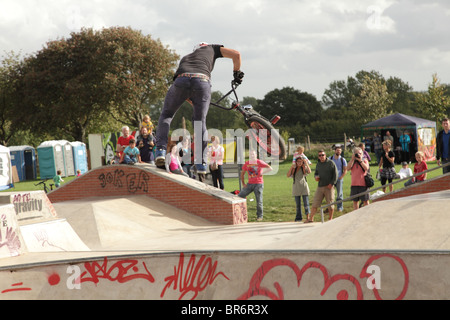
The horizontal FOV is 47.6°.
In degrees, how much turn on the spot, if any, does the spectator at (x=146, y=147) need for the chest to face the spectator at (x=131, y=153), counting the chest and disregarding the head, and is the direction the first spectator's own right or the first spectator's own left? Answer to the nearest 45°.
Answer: approximately 45° to the first spectator's own right

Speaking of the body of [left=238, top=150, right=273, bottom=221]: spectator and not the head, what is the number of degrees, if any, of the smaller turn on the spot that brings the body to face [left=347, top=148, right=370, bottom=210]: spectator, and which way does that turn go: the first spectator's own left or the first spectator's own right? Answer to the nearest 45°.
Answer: approximately 90° to the first spectator's own left

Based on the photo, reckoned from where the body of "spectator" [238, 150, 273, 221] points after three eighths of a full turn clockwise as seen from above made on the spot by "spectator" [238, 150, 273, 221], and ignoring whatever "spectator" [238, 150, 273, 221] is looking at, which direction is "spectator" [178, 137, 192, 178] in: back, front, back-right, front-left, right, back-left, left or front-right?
front

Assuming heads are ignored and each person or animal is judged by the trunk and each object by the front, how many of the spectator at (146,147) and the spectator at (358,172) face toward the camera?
2

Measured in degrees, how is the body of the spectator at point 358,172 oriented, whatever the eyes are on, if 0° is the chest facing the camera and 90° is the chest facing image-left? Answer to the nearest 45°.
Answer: approximately 0°

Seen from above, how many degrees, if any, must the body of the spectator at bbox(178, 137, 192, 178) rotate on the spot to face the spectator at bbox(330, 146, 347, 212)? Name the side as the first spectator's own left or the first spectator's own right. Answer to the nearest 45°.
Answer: approximately 45° to the first spectator's own left

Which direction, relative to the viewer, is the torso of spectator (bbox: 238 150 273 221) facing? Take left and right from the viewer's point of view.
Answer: facing the viewer

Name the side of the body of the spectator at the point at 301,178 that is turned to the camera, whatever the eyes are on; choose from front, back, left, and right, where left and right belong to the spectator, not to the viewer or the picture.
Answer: front

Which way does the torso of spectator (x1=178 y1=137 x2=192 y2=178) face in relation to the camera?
toward the camera

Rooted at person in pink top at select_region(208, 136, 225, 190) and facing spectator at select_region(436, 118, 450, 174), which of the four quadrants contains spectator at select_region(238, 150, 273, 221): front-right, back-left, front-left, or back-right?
front-right

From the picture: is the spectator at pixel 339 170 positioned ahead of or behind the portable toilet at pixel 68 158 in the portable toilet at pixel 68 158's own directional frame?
ahead

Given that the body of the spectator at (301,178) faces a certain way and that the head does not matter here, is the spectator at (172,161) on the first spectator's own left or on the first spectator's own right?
on the first spectator's own right

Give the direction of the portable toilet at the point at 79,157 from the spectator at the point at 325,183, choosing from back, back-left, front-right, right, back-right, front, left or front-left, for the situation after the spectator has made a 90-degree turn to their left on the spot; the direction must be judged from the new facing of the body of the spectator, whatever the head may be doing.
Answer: back

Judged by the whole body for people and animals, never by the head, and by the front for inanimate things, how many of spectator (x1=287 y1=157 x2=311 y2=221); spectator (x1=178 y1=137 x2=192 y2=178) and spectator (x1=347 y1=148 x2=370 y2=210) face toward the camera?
3
